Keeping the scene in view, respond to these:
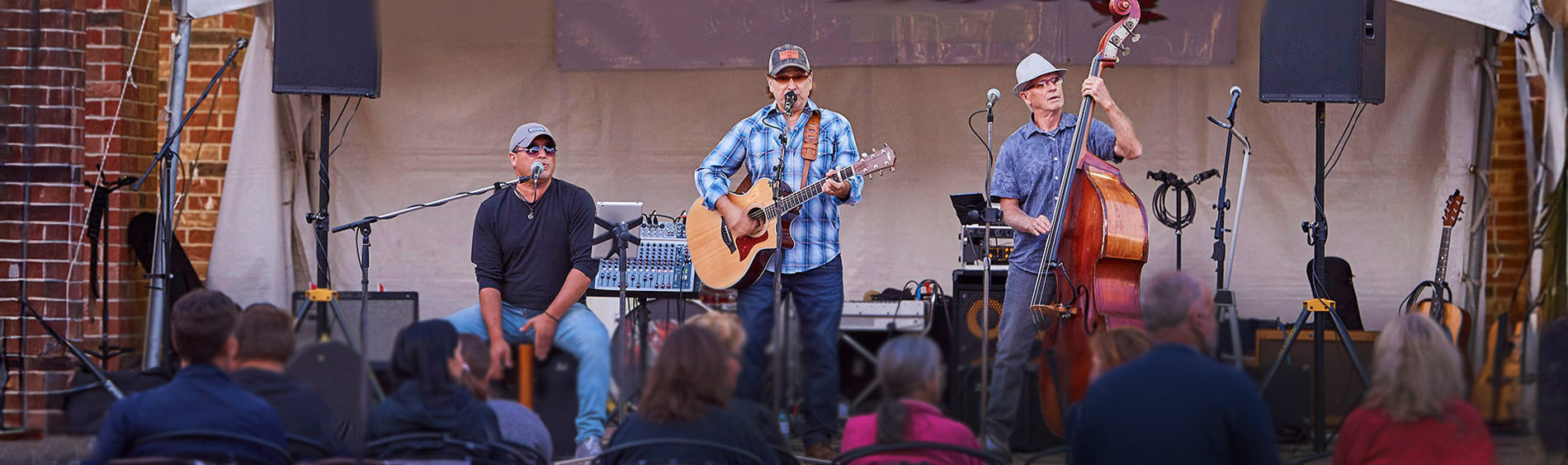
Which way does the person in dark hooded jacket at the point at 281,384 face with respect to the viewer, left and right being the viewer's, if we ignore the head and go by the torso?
facing away from the viewer

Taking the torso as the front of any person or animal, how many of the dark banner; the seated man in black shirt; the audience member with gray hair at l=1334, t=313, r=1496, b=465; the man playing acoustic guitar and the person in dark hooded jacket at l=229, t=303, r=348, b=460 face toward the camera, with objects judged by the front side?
3

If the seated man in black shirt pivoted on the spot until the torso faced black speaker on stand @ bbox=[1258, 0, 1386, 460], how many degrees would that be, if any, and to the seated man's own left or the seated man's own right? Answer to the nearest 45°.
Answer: approximately 90° to the seated man's own left

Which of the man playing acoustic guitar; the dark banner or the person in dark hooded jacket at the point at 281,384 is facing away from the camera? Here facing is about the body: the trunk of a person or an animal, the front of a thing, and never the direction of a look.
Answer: the person in dark hooded jacket

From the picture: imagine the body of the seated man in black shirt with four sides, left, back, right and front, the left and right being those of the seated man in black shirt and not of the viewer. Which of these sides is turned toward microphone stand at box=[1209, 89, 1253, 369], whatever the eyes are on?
left

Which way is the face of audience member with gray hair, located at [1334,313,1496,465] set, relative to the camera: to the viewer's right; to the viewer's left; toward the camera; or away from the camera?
away from the camera
